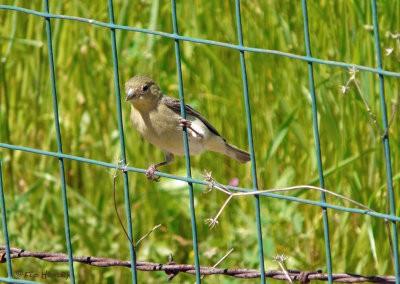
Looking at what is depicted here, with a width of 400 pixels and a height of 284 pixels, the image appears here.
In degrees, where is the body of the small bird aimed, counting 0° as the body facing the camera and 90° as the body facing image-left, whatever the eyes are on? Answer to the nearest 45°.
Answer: approximately 45°
